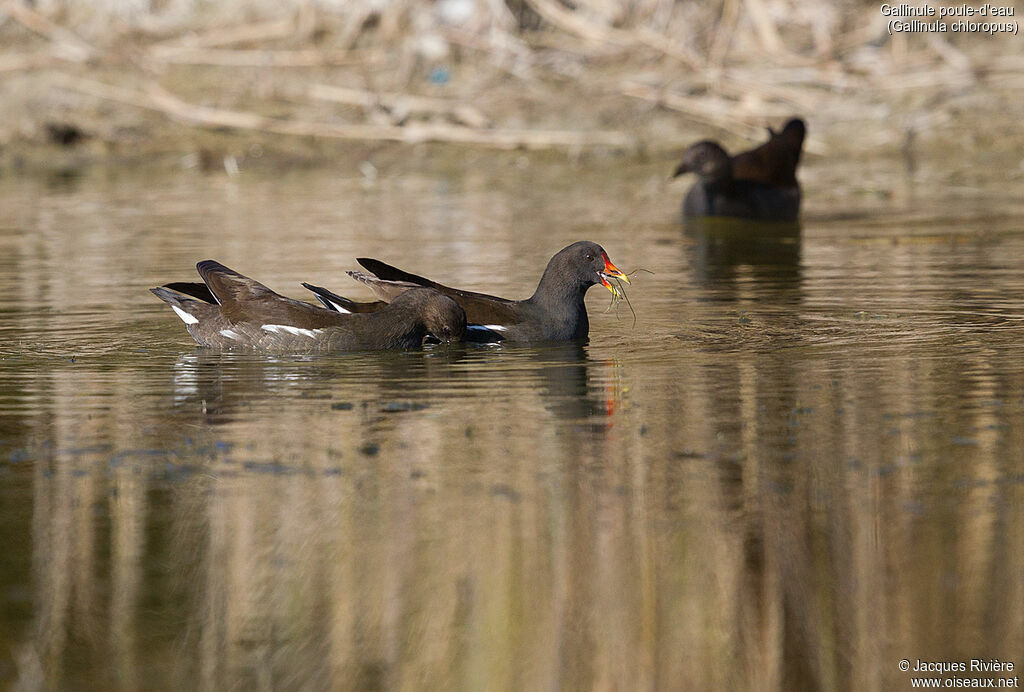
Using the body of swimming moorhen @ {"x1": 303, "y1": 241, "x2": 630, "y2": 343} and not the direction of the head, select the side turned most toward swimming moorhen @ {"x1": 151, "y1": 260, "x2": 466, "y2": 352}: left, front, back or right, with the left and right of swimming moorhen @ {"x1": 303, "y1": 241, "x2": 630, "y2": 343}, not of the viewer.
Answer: back

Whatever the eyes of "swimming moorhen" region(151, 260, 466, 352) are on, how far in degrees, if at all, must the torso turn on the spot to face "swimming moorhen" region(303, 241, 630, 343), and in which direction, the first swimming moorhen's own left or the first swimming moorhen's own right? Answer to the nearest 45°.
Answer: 0° — it already faces it

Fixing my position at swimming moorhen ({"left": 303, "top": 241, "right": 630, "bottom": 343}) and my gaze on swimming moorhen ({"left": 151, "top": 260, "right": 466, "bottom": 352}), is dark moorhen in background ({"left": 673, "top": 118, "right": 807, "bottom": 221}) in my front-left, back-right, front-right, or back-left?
back-right

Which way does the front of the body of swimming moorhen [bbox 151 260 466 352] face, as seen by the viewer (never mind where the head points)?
to the viewer's right

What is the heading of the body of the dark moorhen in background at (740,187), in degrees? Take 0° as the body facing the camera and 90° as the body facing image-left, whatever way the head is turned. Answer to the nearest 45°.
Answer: approximately 90°

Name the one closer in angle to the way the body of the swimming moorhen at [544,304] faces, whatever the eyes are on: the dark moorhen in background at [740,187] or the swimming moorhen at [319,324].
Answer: the dark moorhen in background

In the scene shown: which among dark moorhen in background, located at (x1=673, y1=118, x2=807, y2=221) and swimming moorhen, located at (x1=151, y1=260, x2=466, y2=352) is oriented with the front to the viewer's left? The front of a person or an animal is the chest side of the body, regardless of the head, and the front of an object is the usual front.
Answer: the dark moorhen in background

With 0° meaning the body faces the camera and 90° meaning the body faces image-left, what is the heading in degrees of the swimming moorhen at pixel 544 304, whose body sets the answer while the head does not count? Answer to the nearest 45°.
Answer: approximately 270°

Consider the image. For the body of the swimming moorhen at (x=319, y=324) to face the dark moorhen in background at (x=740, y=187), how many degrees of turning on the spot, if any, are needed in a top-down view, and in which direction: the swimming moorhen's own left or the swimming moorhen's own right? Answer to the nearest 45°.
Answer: approximately 45° to the swimming moorhen's own left
